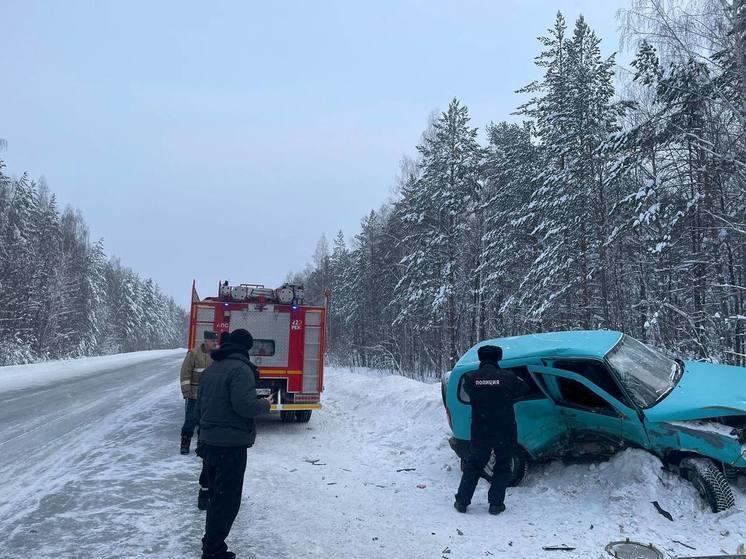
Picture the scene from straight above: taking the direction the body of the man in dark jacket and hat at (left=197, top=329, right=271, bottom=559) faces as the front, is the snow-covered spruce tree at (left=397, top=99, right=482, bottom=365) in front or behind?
in front

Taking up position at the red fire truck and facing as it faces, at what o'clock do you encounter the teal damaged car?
The teal damaged car is roughly at 5 o'clock from the red fire truck.

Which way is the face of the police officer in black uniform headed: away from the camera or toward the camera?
away from the camera

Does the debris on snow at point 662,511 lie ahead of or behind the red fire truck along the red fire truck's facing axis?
behind

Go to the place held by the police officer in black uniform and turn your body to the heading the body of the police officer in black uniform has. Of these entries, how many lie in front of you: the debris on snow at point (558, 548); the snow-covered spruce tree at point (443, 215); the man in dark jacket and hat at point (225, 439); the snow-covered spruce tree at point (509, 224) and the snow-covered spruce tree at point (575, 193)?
3

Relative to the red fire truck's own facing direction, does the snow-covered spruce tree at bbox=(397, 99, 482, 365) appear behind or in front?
in front

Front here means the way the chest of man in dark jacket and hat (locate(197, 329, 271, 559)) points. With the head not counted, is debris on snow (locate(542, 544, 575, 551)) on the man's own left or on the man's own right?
on the man's own right

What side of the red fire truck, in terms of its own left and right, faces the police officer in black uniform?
back

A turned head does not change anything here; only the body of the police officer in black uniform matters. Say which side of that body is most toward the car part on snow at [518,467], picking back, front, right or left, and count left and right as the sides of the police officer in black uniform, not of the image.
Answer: front

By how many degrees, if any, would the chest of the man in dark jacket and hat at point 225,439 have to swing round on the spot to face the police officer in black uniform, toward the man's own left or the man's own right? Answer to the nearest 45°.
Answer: approximately 45° to the man's own right

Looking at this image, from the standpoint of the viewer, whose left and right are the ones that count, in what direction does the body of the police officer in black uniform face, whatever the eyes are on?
facing away from the viewer

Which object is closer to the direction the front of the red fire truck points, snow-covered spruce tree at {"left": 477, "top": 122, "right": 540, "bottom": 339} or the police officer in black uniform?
the snow-covered spruce tree

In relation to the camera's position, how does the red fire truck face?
facing away from the viewer

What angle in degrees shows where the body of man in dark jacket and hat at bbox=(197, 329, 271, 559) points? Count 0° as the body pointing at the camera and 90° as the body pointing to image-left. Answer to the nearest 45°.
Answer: approximately 225°

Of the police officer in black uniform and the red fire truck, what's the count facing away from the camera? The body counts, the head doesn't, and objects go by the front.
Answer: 2
